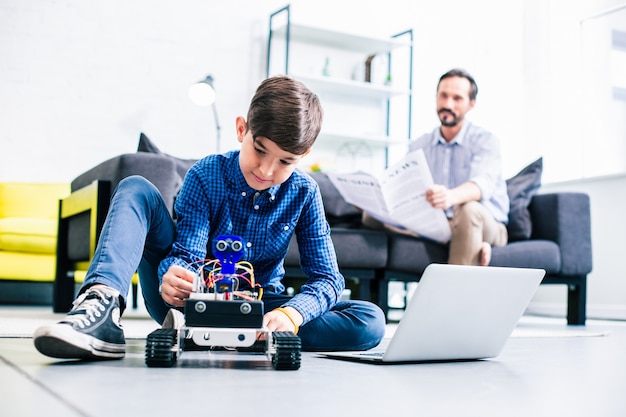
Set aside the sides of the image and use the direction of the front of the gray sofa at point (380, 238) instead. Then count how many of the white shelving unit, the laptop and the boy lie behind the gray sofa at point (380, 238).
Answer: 1

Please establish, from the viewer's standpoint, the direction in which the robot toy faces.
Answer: facing the viewer

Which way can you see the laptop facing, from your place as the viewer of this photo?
facing away from the viewer and to the left of the viewer

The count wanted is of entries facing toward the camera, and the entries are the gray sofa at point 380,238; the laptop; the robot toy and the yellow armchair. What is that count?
3

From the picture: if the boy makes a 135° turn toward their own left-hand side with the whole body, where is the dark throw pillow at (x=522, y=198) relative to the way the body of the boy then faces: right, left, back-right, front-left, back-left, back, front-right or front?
front

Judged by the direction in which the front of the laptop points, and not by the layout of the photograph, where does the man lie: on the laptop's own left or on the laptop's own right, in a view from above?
on the laptop's own right

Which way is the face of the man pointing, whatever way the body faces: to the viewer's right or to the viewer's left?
to the viewer's left

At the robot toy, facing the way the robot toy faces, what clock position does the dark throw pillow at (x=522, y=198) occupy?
The dark throw pillow is roughly at 7 o'clock from the robot toy.

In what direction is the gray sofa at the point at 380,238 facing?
toward the camera

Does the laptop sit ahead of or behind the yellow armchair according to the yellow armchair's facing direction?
ahead

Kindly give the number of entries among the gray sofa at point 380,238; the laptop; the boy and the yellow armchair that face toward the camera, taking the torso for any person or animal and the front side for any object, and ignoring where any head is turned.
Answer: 3
